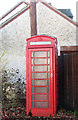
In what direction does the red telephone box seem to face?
toward the camera

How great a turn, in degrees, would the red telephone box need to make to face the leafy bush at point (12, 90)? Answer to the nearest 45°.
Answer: approximately 135° to its right
